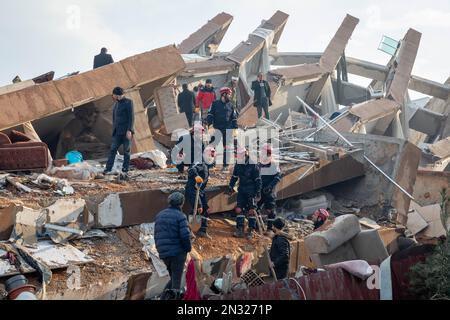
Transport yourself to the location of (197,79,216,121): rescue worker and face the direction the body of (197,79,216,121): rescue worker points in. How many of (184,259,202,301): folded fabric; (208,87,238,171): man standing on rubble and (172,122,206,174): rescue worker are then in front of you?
3

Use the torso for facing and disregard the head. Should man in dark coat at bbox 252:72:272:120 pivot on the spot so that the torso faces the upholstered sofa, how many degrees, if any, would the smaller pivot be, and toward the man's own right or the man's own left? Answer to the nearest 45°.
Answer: approximately 45° to the man's own right

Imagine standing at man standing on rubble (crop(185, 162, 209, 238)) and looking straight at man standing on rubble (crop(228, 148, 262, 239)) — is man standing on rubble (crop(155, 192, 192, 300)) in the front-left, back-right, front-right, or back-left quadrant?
back-right

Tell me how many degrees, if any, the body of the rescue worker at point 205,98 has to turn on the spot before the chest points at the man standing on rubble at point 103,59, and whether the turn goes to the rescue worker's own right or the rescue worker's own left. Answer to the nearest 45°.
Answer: approximately 90° to the rescue worker's own right

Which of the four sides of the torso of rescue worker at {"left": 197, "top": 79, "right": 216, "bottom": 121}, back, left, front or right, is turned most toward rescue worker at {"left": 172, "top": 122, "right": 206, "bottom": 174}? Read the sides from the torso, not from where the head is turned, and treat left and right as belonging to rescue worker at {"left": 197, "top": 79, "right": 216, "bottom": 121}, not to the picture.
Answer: front

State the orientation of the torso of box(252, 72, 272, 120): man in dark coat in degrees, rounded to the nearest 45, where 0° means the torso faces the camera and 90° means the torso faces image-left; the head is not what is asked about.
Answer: approximately 0°

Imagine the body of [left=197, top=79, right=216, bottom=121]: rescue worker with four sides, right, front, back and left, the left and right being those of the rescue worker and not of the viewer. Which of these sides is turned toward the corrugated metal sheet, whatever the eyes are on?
front

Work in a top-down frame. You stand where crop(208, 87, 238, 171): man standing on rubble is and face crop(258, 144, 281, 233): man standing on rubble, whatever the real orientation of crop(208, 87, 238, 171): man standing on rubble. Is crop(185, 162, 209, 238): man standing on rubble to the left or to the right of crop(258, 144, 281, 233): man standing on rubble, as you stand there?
right

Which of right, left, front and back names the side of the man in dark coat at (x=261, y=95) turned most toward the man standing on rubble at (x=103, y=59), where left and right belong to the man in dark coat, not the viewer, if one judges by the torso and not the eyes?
right

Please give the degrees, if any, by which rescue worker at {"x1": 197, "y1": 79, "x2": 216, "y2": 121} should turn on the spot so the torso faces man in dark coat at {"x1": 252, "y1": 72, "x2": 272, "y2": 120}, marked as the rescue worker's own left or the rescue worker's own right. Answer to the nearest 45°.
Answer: approximately 135° to the rescue worker's own left

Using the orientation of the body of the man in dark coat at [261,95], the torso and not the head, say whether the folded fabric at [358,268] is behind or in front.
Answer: in front
